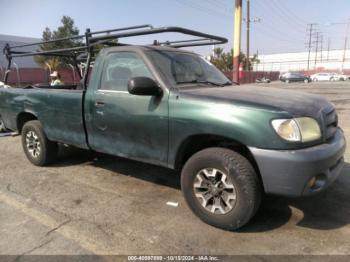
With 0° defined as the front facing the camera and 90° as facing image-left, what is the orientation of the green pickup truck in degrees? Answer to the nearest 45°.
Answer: approximately 315°

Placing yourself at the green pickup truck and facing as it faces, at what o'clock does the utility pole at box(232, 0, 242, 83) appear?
The utility pole is roughly at 8 o'clock from the green pickup truck.

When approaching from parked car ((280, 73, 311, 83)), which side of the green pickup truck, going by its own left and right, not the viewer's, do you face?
left
